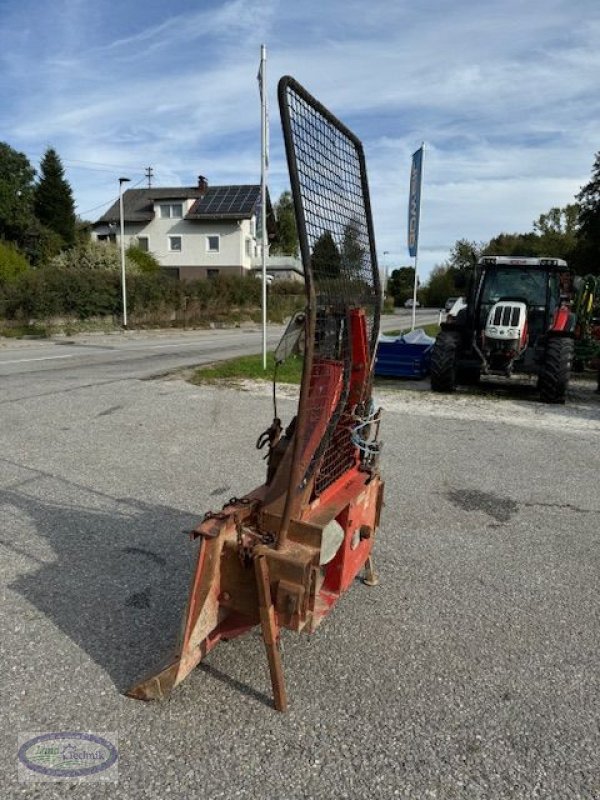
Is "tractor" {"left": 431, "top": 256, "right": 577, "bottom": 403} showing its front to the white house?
no

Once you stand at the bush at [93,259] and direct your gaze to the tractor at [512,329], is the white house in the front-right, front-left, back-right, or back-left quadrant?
back-left

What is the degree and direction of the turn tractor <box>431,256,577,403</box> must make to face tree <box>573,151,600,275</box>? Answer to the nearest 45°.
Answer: approximately 180°

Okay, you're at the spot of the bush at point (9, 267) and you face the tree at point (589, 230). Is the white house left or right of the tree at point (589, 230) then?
left

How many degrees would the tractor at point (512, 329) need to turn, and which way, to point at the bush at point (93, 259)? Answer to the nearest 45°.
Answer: approximately 135° to its right

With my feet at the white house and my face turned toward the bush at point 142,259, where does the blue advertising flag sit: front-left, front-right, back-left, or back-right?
front-left

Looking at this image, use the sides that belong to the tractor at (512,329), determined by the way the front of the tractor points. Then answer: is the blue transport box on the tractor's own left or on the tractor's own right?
on the tractor's own right

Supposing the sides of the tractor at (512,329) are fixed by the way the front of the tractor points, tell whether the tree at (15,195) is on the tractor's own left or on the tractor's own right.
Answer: on the tractor's own right

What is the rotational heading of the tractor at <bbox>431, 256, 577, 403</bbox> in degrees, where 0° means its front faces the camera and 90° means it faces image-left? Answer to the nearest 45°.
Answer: approximately 0°

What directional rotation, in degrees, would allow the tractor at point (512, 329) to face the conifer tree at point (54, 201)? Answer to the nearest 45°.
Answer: approximately 135° to its right

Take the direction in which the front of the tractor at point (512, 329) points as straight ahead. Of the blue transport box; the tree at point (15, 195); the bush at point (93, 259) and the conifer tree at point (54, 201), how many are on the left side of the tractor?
0

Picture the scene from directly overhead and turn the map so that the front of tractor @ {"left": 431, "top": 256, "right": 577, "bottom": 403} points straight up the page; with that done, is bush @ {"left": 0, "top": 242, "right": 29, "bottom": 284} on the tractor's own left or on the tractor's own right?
on the tractor's own right

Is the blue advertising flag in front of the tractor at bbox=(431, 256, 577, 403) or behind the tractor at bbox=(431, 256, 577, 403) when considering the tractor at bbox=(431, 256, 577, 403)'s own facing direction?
behind

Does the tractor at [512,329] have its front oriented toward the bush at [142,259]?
no
